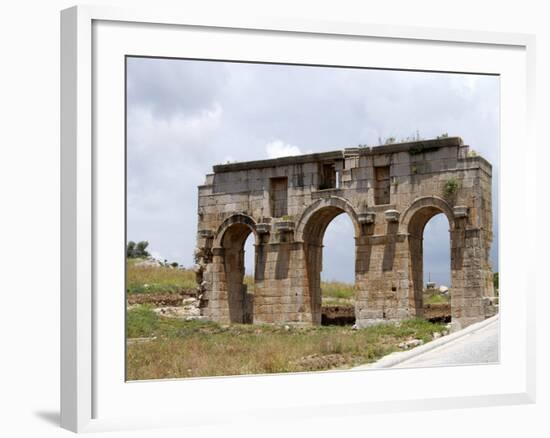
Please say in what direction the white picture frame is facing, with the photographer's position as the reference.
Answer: facing the viewer and to the right of the viewer
